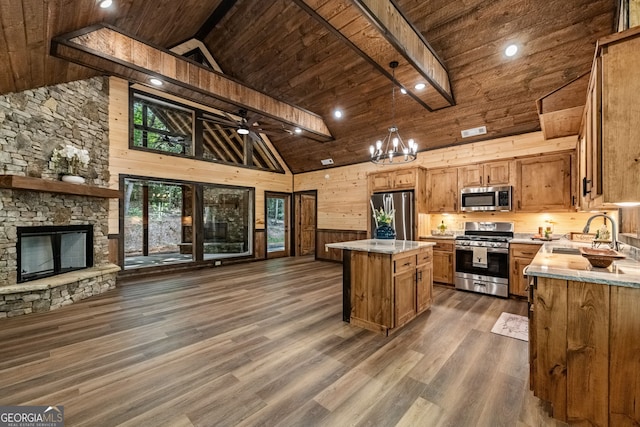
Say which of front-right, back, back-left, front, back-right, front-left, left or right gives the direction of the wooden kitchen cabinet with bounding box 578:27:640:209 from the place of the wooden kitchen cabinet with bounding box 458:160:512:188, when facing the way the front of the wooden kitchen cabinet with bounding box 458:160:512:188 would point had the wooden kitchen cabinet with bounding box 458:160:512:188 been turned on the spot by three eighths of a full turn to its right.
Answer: back-left

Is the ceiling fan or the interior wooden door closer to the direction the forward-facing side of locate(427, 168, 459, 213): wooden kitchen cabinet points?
the ceiling fan

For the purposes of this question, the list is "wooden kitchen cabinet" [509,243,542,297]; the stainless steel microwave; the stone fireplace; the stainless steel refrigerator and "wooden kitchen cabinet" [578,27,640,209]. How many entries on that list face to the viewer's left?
1

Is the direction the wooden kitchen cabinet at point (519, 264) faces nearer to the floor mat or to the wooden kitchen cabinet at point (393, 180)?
the floor mat

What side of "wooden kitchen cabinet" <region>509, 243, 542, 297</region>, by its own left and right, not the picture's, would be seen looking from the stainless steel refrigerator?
right

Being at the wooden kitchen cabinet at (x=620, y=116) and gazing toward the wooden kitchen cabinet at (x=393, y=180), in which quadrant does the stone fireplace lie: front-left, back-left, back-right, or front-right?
front-left

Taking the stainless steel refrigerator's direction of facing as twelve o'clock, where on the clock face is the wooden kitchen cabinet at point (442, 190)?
The wooden kitchen cabinet is roughly at 9 o'clock from the stainless steel refrigerator.

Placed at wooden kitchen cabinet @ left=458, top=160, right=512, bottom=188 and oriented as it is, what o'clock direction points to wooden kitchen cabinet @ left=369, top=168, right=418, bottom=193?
wooden kitchen cabinet @ left=369, top=168, right=418, bottom=193 is roughly at 3 o'clock from wooden kitchen cabinet @ left=458, top=160, right=512, bottom=188.

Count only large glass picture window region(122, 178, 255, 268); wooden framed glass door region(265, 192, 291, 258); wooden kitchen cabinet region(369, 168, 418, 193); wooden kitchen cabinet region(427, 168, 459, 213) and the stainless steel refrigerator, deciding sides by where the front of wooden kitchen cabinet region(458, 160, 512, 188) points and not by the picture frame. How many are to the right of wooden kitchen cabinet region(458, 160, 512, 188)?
5

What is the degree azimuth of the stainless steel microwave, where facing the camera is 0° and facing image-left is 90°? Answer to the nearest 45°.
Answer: approximately 0°

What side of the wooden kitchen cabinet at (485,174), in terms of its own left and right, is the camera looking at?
front

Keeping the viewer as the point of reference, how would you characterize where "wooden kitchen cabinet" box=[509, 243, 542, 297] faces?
facing the viewer

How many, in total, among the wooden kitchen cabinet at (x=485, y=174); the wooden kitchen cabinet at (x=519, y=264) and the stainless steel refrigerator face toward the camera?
3

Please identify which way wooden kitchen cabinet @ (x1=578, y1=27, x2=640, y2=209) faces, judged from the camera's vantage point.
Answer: facing to the left of the viewer

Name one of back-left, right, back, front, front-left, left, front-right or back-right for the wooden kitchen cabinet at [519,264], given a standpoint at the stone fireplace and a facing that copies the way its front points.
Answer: front

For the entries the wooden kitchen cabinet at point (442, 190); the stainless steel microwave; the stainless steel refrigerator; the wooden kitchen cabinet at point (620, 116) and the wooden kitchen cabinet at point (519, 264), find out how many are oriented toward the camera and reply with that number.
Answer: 4
